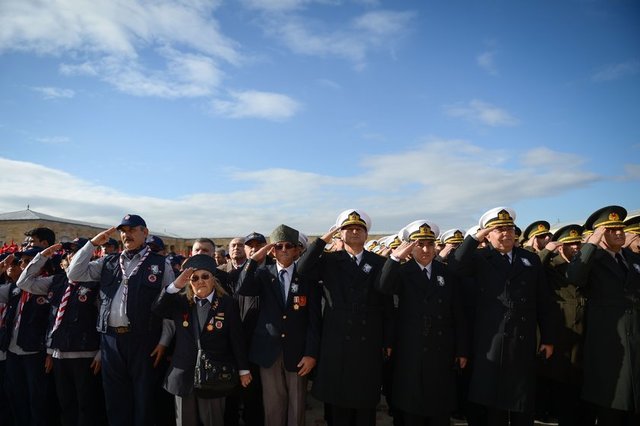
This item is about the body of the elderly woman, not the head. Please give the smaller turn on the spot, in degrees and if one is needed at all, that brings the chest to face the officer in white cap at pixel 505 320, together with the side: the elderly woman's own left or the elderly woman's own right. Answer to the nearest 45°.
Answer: approximately 90° to the elderly woman's own left

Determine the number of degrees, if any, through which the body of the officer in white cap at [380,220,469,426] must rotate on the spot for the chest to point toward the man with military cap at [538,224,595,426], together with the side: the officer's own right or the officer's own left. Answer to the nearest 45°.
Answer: approximately 135° to the officer's own left

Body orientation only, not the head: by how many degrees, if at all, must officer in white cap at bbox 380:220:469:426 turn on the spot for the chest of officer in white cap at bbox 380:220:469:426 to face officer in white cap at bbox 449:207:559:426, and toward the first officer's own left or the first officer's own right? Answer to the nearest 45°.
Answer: approximately 90° to the first officer's own left

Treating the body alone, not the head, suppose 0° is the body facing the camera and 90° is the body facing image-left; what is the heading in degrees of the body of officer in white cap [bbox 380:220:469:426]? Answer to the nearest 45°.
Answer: approximately 0°

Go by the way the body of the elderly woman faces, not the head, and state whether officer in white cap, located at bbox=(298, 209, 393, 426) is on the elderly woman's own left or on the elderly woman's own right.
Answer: on the elderly woman's own left
